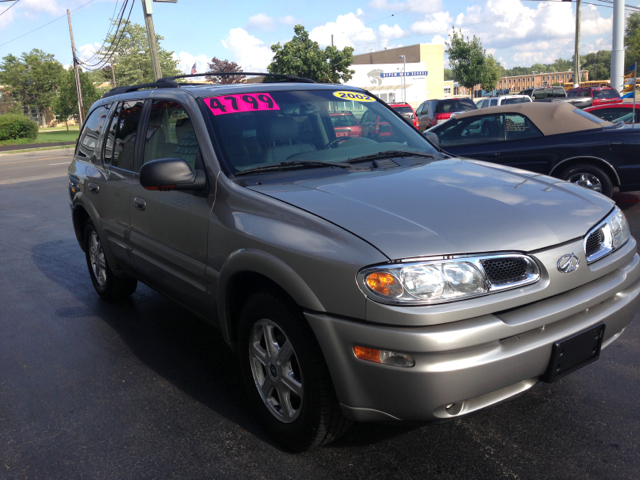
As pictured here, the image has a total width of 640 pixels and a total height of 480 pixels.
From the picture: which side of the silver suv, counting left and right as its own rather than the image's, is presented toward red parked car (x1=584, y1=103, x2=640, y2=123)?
left

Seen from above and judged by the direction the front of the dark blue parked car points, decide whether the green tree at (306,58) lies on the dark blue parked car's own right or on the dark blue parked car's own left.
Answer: on the dark blue parked car's own right

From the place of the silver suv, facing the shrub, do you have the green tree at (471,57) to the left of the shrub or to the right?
right

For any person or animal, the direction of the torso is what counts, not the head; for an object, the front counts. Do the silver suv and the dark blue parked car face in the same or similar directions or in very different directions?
very different directions

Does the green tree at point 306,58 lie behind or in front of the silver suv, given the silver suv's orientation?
behind

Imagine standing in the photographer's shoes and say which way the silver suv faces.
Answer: facing the viewer and to the right of the viewer

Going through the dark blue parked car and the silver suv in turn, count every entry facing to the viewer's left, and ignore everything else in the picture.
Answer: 1

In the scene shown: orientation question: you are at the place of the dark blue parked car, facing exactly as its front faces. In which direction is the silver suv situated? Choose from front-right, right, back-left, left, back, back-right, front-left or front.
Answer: left

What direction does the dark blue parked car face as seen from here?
to the viewer's left

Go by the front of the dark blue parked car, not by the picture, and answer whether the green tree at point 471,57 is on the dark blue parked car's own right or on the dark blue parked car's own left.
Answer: on the dark blue parked car's own right
